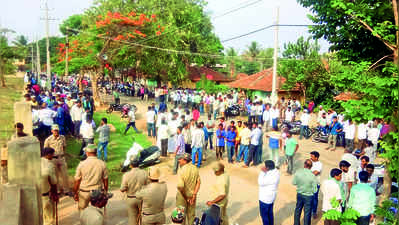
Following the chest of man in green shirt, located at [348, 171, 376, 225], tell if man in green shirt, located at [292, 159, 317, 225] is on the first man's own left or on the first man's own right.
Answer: on the first man's own left

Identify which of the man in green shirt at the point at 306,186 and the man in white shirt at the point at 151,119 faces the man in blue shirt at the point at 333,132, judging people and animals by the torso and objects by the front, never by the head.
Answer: the man in green shirt

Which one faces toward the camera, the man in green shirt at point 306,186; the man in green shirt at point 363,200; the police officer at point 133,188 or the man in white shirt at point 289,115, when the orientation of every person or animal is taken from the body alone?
the man in white shirt

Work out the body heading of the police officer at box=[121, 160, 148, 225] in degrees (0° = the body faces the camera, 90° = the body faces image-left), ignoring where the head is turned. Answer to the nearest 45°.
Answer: approximately 180°

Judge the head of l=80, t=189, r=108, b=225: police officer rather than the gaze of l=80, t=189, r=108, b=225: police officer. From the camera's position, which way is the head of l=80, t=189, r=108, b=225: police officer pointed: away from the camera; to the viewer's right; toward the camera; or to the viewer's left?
away from the camera

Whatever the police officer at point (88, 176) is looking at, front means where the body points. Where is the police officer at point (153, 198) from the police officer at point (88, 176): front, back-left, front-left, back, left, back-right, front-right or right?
back-right

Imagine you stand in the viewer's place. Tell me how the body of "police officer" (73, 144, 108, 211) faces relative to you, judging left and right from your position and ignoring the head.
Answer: facing away from the viewer

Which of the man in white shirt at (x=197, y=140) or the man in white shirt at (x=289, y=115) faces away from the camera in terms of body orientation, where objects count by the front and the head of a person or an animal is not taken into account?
the man in white shirt at (x=197, y=140)

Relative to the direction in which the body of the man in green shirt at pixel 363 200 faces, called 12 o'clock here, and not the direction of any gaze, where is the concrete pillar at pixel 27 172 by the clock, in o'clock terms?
The concrete pillar is roughly at 8 o'clock from the man in green shirt.

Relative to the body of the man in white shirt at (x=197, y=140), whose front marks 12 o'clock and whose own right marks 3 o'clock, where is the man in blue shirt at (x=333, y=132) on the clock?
The man in blue shirt is roughly at 2 o'clock from the man in white shirt.
